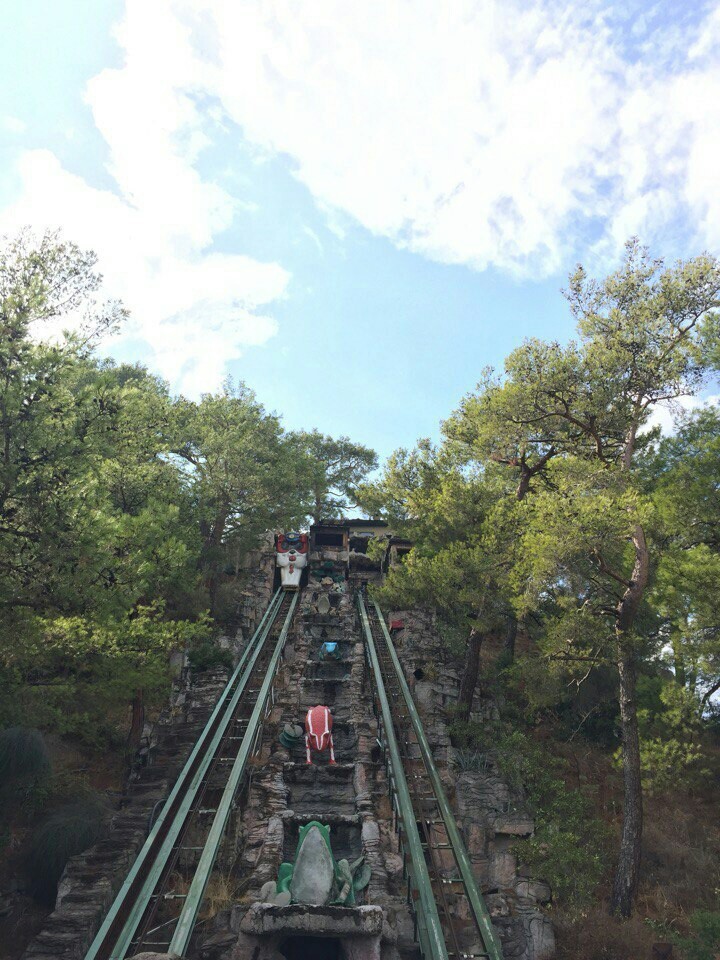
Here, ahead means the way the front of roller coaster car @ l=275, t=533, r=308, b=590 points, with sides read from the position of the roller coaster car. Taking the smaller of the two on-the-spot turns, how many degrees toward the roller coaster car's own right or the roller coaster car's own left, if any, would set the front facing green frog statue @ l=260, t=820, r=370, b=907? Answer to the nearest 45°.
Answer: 0° — it already faces it

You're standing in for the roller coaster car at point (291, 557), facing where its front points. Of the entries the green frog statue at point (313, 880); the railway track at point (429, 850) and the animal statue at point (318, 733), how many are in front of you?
3

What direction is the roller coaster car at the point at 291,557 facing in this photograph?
toward the camera

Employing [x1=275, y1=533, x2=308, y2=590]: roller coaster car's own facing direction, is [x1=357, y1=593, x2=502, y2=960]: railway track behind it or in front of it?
in front

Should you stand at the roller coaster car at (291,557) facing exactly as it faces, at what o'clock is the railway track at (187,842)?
The railway track is roughly at 12 o'clock from the roller coaster car.

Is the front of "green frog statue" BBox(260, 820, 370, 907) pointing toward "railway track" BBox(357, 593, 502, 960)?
no

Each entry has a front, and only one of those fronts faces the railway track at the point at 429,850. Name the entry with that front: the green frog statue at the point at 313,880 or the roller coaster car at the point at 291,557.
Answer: the roller coaster car

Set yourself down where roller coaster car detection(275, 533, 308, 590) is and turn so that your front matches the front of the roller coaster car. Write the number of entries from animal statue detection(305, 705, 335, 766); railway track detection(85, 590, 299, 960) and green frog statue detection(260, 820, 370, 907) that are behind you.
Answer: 0

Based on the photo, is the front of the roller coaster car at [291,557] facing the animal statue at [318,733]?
yes
